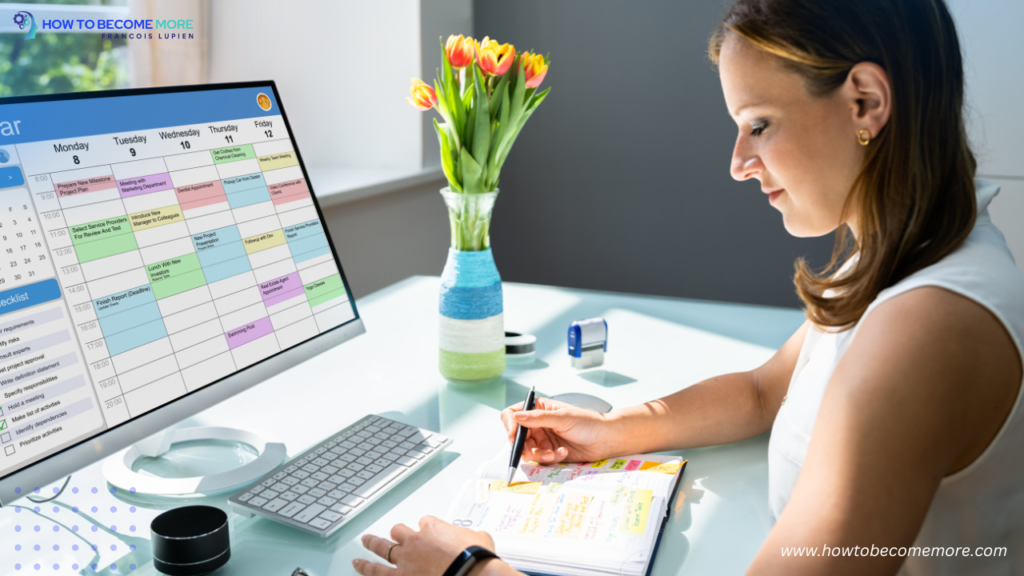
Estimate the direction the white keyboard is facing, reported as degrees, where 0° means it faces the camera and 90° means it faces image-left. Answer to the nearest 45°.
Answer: approximately 315°

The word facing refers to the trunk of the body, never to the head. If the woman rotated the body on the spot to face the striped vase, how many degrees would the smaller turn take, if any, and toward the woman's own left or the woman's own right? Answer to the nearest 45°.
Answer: approximately 45° to the woman's own right

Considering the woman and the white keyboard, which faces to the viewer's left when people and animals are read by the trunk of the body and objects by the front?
the woman

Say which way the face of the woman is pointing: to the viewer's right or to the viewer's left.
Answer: to the viewer's left

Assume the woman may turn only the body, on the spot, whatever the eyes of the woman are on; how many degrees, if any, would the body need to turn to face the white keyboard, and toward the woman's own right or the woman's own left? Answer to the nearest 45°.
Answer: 0° — they already face it

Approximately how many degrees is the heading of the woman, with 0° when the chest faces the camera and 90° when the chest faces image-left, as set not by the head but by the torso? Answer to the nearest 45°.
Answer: approximately 90°

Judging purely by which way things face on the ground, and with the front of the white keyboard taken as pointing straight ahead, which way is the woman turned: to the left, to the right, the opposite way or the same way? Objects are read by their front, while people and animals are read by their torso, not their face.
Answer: the opposite way

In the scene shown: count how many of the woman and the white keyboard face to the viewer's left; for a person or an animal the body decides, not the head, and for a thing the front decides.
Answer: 1
